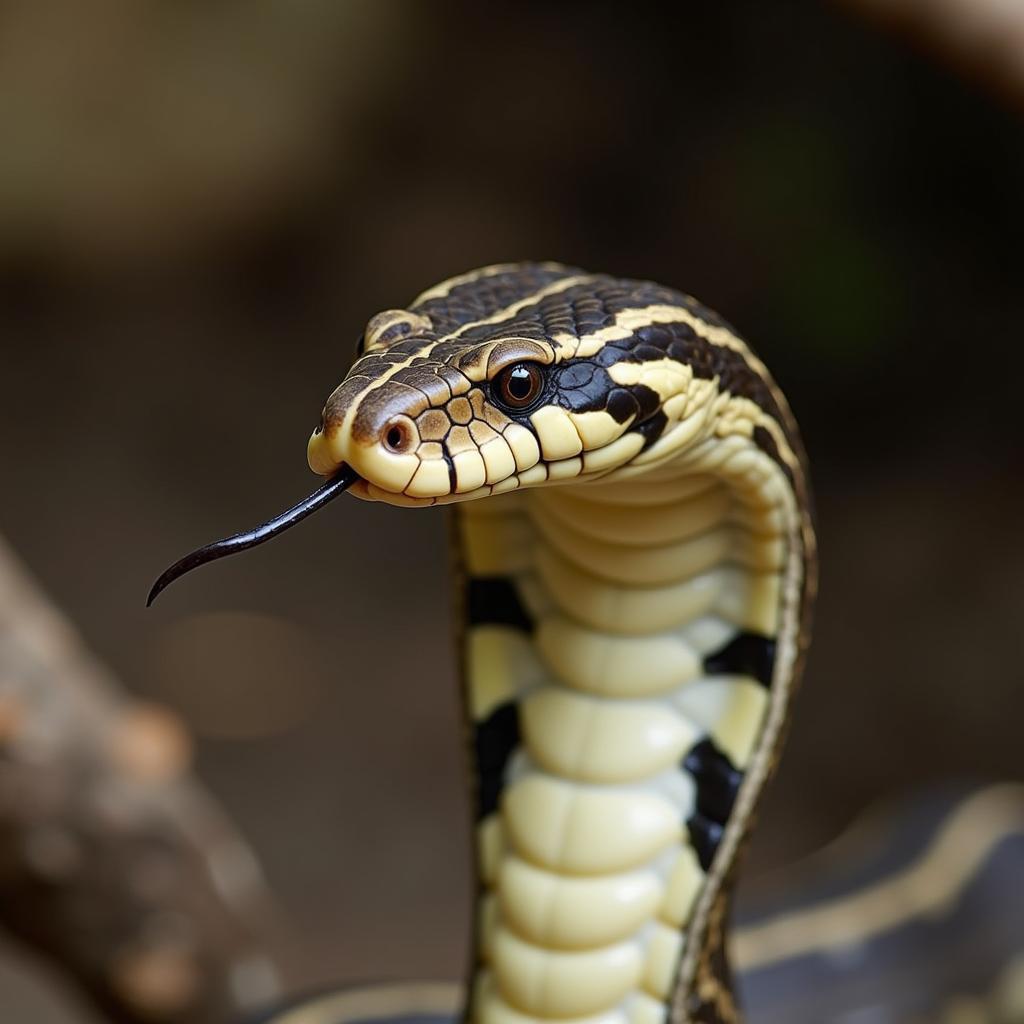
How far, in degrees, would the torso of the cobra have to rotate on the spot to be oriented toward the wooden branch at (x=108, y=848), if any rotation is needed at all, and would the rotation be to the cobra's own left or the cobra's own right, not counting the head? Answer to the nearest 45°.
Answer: approximately 90° to the cobra's own right

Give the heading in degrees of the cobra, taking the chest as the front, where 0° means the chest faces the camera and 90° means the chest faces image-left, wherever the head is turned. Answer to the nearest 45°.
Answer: approximately 45°
